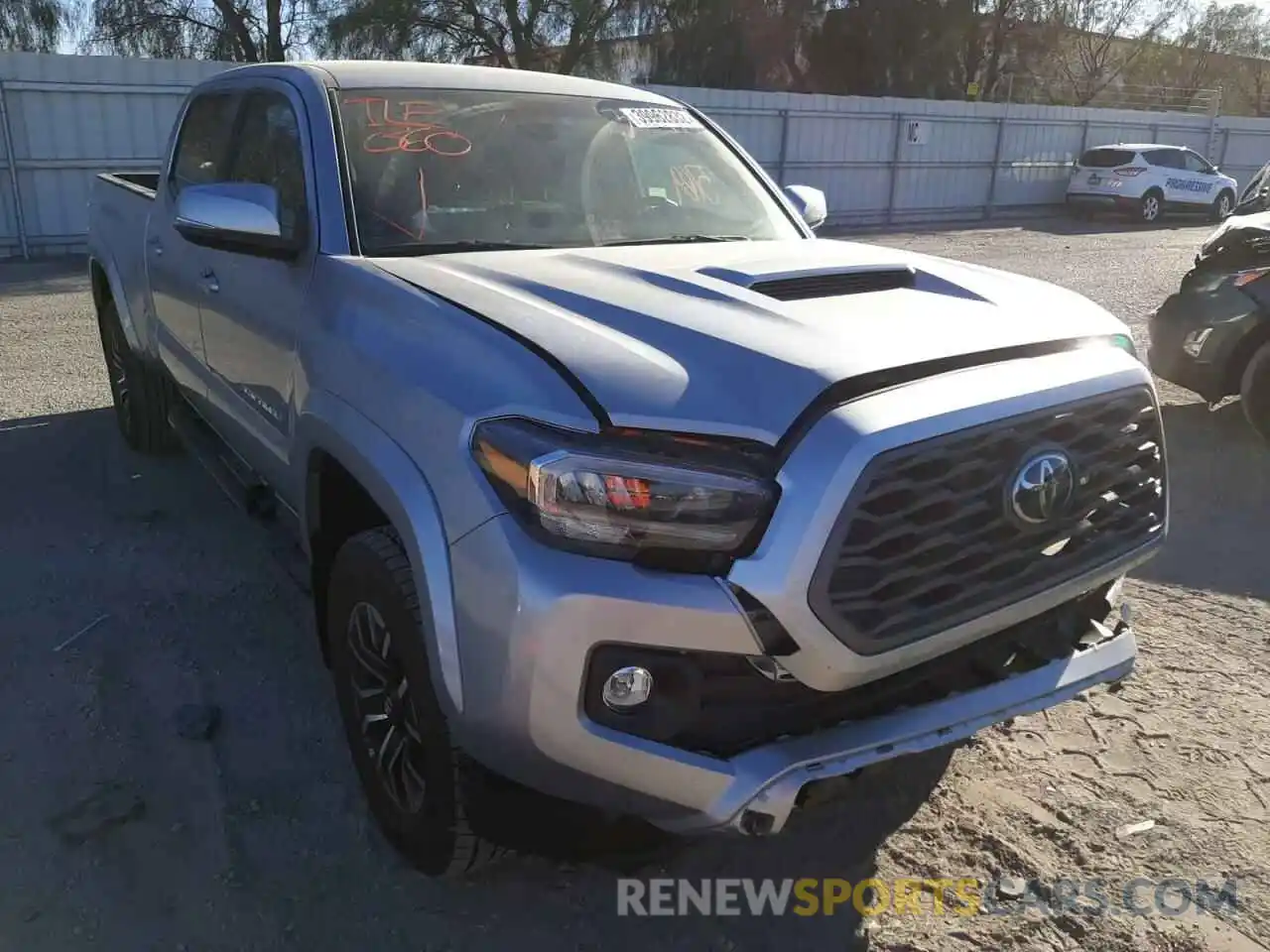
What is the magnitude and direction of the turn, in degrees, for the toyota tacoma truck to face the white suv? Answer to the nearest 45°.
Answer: approximately 90° to its left

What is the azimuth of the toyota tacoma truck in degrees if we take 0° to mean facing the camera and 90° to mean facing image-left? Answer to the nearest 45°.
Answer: approximately 315°

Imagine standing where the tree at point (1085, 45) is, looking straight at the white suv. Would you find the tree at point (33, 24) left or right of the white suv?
right
